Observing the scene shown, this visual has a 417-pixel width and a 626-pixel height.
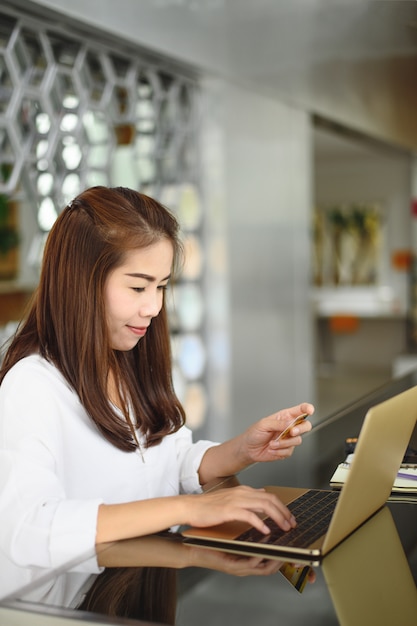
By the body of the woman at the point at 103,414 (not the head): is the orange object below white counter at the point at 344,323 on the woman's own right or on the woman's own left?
on the woman's own left

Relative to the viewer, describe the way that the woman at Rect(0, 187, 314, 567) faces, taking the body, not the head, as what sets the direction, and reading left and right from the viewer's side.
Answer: facing the viewer and to the right of the viewer

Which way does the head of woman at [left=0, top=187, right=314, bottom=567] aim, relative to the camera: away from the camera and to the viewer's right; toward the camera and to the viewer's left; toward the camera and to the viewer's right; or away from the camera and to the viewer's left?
toward the camera and to the viewer's right

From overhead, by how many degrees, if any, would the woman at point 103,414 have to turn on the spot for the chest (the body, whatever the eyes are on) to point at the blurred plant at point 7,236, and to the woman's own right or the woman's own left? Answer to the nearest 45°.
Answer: approximately 135° to the woman's own left

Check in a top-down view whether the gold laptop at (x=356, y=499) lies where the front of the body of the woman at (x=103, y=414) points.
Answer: yes
